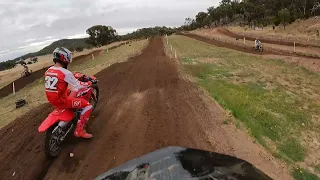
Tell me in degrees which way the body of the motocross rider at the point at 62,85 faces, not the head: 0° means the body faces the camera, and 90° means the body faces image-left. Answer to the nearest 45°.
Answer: approximately 225°

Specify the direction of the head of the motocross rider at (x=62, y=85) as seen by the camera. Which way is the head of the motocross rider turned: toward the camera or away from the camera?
away from the camera
